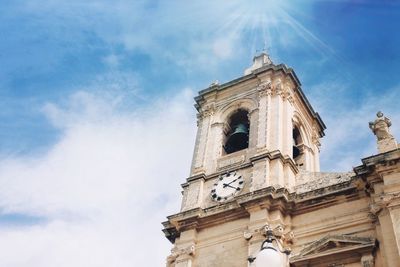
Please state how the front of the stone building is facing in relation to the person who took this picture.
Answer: facing the viewer and to the left of the viewer
